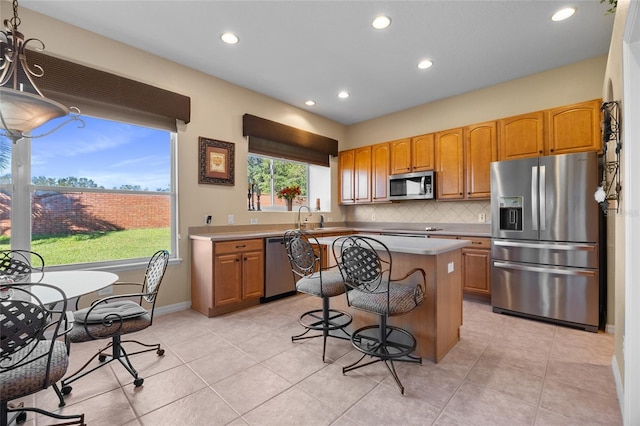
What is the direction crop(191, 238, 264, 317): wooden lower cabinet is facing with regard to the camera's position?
facing the viewer and to the right of the viewer

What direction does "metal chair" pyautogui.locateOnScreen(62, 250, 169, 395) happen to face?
to the viewer's left

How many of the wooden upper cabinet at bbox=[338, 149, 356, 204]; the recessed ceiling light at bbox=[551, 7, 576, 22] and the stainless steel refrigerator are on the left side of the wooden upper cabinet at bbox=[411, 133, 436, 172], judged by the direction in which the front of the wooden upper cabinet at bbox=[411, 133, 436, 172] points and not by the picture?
2

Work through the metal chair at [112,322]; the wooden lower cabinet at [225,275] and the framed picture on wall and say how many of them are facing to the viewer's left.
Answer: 1

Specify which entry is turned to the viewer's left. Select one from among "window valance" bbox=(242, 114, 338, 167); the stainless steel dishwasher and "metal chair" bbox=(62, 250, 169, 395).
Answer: the metal chair

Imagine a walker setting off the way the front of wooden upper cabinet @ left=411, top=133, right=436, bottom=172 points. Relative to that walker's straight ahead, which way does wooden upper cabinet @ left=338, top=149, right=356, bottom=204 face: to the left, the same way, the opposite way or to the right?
the same way

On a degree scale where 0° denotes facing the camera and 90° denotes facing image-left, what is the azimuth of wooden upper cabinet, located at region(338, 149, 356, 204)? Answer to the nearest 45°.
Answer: approximately 45°

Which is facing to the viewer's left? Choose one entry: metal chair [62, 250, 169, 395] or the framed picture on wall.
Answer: the metal chair

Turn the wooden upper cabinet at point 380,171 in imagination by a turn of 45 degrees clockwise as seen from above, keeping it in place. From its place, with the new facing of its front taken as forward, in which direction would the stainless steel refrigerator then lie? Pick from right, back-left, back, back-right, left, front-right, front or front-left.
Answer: back-left

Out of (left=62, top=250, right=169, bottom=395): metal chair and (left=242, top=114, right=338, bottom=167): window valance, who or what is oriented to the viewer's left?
the metal chair

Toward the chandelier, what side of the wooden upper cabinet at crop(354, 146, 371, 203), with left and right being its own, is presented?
front

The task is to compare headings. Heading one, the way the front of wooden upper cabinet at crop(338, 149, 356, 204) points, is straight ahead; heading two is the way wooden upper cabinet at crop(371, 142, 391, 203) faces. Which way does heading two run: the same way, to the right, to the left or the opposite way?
the same way

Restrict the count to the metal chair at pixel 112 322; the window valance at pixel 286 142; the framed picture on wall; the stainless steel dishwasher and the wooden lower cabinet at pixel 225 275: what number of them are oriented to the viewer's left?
1
